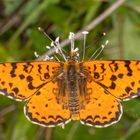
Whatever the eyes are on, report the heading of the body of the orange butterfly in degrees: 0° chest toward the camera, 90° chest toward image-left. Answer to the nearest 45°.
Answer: approximately 180°
